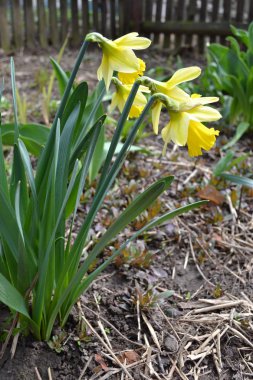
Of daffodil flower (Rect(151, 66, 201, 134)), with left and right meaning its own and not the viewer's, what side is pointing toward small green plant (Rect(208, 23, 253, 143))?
left

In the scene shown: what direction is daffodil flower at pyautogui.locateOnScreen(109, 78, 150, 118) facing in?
to the viewer's right

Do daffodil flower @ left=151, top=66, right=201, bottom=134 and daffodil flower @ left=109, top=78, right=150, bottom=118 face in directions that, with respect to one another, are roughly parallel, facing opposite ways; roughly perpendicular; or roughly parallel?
roughly parallel
